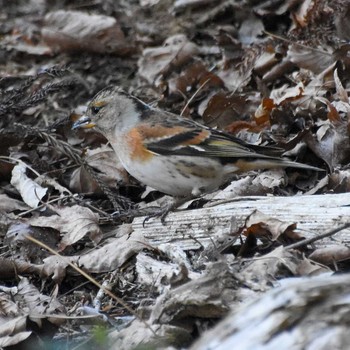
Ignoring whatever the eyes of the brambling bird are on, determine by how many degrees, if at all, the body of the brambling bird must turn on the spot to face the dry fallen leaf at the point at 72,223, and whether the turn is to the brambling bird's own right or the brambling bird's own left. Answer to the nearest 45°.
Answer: approximately 45° to the brambling bird's own left

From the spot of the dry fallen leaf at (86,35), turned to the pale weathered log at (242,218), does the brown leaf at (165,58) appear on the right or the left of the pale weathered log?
left

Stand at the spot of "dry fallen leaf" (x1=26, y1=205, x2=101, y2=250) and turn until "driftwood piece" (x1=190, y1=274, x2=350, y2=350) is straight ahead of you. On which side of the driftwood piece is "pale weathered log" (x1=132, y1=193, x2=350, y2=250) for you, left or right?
left

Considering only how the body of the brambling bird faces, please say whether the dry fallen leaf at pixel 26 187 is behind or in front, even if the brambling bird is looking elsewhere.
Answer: in front

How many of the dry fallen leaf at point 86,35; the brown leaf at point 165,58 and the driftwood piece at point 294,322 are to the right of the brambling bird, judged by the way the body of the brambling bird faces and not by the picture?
2

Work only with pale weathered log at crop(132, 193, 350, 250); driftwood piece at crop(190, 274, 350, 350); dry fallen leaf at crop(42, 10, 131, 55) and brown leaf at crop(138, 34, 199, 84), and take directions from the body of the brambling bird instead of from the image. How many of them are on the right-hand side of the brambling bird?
2

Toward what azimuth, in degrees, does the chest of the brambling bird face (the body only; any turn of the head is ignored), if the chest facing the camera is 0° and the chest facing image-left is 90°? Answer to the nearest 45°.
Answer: approximately 90°

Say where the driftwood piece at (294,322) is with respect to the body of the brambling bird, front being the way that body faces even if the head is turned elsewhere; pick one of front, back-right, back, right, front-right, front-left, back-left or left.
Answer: left

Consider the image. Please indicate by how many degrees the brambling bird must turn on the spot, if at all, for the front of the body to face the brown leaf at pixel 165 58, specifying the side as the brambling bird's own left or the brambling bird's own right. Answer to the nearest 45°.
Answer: approximately 90° to the brambling bird's own right

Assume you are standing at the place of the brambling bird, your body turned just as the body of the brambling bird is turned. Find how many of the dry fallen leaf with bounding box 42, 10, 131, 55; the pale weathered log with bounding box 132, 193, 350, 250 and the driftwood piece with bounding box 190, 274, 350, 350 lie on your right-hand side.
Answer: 1
